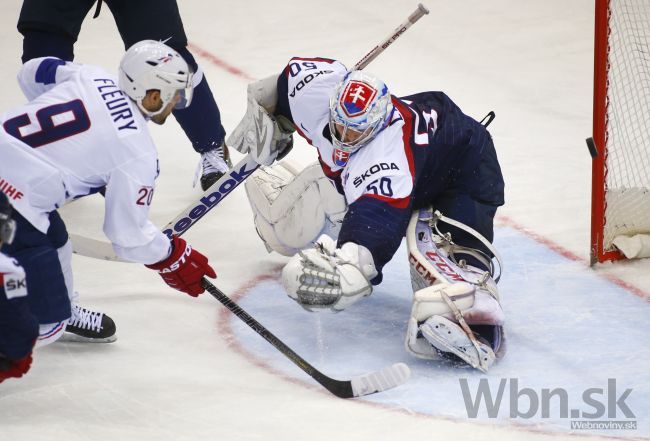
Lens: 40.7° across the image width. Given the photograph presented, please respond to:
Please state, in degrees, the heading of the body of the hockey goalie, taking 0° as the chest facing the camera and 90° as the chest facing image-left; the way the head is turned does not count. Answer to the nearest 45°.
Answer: approximately 45°

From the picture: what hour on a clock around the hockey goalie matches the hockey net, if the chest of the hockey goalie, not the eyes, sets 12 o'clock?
The hockey net is roughly at 6 o'clock from the hockey goalie.
